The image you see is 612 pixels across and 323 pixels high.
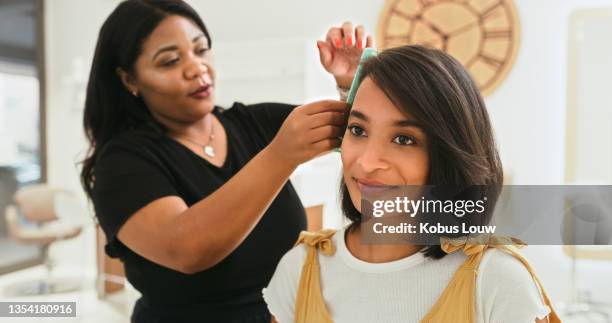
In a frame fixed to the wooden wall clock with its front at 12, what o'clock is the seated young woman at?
The seated young woman is roughly at 12 o'clock from the wooden wall clock.

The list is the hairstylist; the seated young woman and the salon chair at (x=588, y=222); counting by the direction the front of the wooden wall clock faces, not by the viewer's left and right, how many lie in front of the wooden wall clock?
3

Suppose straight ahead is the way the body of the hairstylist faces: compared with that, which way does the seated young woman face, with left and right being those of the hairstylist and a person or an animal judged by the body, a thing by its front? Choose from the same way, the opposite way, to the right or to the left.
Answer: to the right

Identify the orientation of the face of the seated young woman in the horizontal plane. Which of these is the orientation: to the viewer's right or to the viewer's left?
to the viewer's left

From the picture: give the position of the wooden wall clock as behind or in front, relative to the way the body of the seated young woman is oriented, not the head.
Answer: behind

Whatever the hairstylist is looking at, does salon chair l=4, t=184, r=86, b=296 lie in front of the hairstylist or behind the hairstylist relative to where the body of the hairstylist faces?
behind

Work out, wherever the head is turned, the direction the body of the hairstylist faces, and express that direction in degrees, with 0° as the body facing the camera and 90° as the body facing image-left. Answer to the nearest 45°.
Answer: approximately 315°
